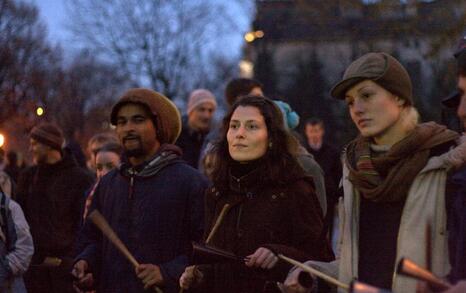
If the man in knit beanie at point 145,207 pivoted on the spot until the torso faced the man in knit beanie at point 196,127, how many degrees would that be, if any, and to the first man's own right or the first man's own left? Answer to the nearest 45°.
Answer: approximately 135° to the first man's own right

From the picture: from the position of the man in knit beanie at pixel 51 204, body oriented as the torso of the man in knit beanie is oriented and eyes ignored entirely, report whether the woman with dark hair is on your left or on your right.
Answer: on your left

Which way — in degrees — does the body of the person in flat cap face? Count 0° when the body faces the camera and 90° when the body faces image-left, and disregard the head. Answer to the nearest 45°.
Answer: approximately 45°

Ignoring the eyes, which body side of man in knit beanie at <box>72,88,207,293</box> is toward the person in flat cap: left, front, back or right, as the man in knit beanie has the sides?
left

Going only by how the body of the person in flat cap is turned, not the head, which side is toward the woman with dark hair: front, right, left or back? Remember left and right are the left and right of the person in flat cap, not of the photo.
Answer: right

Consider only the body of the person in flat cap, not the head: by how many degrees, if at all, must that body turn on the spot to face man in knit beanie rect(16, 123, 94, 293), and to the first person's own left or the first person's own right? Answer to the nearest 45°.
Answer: approximately 90° to the first person's own right

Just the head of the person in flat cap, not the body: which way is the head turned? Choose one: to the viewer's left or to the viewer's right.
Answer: to the viewer's left

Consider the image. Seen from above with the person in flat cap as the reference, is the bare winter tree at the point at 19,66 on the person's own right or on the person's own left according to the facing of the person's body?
on the person's own right

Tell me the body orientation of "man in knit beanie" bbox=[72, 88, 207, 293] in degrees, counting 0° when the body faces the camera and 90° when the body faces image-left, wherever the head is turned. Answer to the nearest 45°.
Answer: approximately 45°
